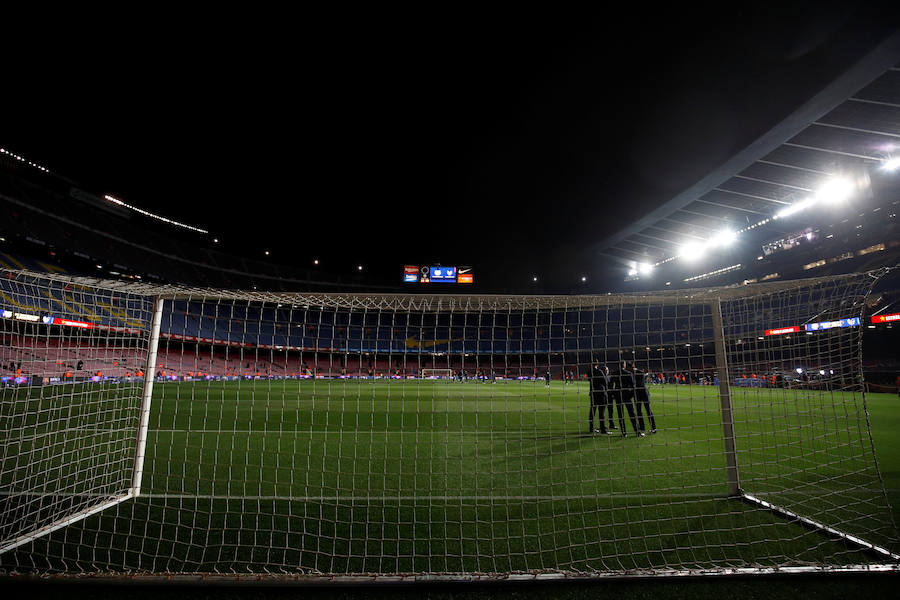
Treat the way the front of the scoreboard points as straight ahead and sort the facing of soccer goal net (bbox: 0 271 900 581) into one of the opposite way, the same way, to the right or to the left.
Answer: the opposite way

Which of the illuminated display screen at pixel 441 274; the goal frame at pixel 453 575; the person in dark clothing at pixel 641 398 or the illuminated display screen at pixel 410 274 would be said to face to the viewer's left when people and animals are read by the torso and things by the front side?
the person in dark clothing

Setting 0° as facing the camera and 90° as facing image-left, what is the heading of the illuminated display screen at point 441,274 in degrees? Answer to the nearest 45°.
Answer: approximately 0°

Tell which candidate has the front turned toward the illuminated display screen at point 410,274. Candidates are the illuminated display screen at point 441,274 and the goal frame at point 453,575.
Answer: the goal frame

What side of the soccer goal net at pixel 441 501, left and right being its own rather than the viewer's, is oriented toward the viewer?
back

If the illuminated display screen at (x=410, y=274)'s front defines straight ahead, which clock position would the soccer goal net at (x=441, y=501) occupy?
The soccer goal net is roughly at 12 o'clock from the illuminated display screen.

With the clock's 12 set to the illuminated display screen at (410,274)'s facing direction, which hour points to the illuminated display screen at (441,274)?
the illuminated display screen at (441,274) is roughly at 9 o'clock from the illuminated display screen at (410,274).

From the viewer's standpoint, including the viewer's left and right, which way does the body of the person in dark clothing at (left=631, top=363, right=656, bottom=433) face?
facing to the left of the viewer

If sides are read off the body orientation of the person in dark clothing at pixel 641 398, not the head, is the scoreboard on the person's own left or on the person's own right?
on the person's own right

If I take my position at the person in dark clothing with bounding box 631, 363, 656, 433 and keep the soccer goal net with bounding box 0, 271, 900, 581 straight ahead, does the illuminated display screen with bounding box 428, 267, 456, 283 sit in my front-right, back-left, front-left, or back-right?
back-right

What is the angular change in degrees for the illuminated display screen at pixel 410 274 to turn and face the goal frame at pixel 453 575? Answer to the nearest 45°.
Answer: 0° — it already faces it
